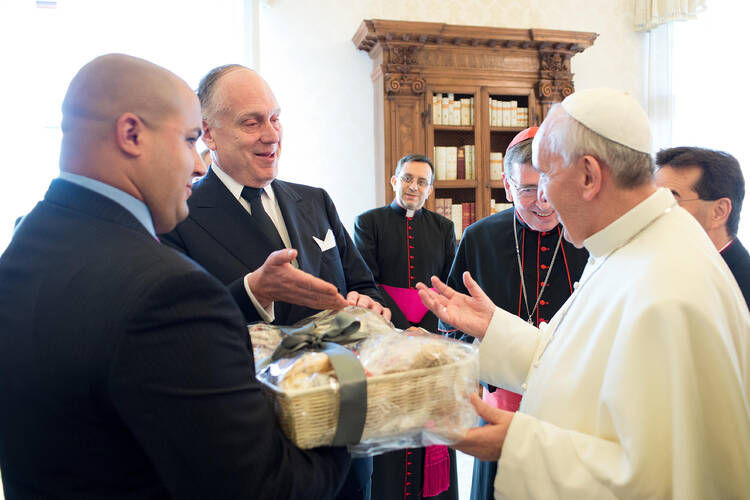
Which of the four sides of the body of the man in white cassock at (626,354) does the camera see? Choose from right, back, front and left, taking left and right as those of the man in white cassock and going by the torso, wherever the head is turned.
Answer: left

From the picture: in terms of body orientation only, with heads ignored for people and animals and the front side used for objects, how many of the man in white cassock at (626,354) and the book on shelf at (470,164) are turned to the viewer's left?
1

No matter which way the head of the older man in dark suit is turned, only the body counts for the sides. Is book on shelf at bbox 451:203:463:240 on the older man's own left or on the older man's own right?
on the older man's own left
